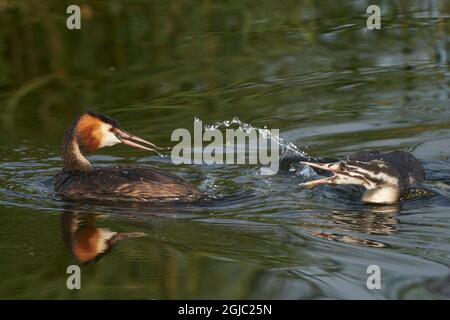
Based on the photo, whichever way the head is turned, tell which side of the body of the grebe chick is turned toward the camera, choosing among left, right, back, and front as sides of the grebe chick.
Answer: left

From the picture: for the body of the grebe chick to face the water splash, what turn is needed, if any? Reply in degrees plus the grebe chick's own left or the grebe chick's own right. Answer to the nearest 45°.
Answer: approximately 45° to the grebe chick's own right
